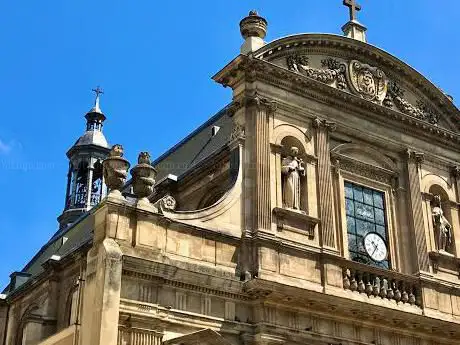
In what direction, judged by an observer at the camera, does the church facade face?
facing the viewer and to the right of the viewer
